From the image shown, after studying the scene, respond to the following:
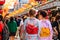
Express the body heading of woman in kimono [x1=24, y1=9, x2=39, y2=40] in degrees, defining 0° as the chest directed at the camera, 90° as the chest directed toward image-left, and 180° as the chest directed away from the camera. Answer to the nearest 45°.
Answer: approximately 180°

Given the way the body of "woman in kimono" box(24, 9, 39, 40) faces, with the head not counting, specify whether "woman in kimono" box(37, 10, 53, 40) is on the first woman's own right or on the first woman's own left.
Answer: on the first woman's own right
